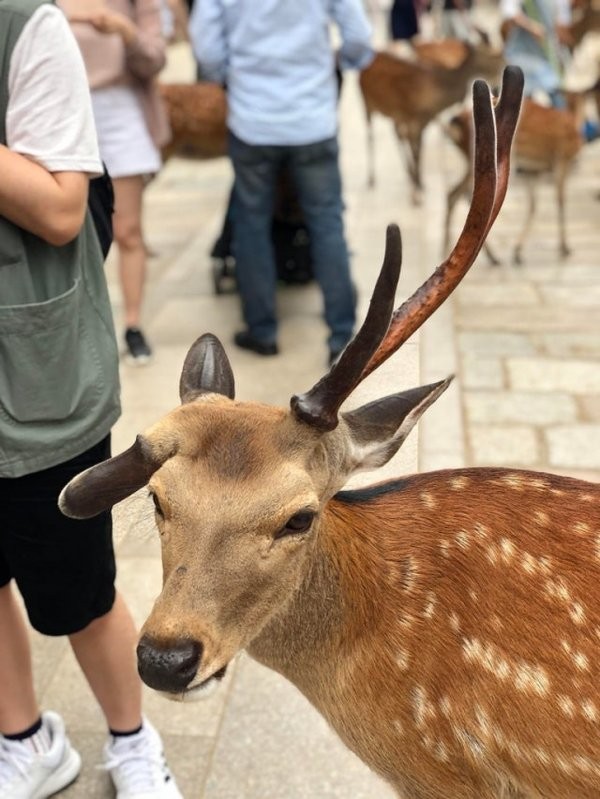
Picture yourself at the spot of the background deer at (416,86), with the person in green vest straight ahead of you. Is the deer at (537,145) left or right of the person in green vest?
left

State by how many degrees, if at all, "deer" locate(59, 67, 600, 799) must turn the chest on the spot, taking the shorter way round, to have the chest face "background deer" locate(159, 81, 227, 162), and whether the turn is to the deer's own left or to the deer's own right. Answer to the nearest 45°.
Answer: approximately 135° to the deer's own right

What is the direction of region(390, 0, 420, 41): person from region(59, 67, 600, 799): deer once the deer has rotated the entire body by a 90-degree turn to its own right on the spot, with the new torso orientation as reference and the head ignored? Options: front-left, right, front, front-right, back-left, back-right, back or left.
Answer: front-right

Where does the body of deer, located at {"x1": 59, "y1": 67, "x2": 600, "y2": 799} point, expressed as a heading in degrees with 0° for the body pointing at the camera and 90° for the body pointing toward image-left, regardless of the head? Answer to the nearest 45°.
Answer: approximately 45°

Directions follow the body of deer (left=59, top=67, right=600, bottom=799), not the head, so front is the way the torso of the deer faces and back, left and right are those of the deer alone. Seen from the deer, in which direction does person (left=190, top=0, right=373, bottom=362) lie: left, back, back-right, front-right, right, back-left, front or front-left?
back-right
